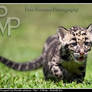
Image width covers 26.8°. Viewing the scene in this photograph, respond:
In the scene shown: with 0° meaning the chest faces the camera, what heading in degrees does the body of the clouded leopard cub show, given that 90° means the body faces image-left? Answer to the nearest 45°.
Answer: approximately 315°
